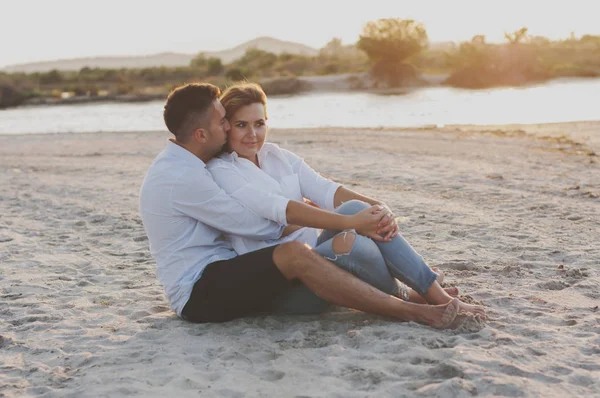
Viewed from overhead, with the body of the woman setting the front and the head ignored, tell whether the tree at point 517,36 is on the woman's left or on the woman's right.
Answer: on the woman's left

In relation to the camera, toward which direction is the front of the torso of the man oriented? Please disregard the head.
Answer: to the viewer's right

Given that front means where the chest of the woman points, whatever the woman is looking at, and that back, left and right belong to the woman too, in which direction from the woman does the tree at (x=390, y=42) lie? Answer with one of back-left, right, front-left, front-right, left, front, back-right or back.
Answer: back-left

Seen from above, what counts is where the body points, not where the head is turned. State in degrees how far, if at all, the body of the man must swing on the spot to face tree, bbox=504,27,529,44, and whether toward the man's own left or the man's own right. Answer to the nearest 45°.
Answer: approximately 90° to the man's own left

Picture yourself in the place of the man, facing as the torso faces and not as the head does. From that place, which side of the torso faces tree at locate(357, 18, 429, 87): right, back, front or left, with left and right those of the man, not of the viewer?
left
